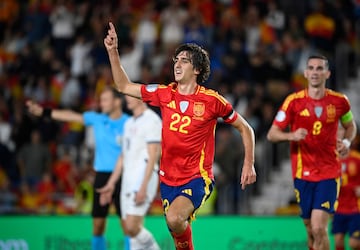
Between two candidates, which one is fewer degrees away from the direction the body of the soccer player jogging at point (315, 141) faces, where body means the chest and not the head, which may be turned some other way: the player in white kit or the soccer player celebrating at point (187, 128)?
the soccer player celebrating

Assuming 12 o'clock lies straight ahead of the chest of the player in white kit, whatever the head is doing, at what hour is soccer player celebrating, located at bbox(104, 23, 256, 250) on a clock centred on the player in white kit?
The soccer player celebrating is roughly at 10 o'clock from the player in white kit.

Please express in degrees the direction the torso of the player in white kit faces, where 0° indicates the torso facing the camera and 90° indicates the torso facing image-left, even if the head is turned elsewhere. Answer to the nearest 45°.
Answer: approximately 45°

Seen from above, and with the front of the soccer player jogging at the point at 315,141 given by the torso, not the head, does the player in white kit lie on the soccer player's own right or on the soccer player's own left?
on the soccer player's own right

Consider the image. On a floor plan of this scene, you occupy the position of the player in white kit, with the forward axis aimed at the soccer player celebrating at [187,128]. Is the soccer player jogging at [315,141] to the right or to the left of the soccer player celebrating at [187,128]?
left

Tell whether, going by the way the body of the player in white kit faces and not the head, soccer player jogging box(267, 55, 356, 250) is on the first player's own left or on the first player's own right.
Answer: on the first player's own left
